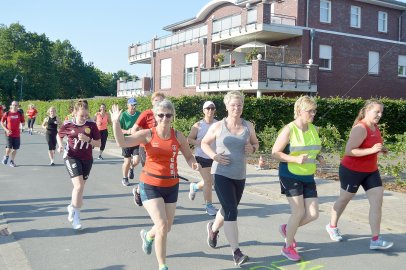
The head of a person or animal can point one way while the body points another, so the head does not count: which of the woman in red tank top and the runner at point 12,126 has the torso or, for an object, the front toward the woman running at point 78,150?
the runner

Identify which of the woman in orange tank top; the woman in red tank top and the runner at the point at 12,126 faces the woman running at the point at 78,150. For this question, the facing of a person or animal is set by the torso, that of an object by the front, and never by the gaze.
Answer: the runner

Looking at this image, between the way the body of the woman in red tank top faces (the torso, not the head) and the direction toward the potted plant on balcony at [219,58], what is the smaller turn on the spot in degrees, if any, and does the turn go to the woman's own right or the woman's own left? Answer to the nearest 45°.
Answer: approximately 135° to the woman's own left

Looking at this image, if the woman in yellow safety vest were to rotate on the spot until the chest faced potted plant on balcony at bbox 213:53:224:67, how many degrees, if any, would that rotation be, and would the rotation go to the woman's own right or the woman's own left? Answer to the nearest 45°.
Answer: approximately 135° to the woman's own left

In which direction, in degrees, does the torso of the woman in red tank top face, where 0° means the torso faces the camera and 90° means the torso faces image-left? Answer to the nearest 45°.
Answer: approximately 315°

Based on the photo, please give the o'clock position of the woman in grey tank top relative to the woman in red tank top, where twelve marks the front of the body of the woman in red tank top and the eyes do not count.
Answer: The woman in grey tank top is roughly at 3 o'clock from the woman in red tank top.

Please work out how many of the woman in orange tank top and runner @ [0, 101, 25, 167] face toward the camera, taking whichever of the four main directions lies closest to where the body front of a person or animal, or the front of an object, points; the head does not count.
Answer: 2
